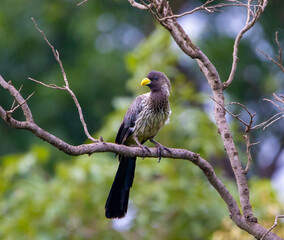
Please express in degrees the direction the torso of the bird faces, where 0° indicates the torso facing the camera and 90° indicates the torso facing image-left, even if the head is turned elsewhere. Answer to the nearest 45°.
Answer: approximately 315°
